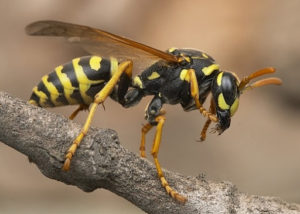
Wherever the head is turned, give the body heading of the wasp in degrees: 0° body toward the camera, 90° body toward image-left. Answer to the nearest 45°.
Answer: approximately 270°
